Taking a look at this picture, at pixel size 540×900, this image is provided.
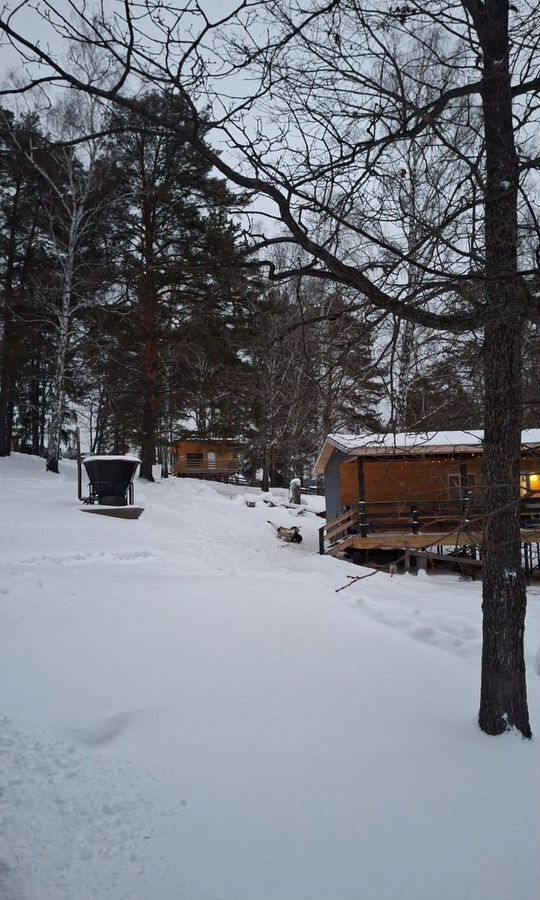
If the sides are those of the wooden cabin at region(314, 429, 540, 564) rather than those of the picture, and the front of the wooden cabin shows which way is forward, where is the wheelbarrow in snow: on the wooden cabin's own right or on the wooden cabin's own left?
on the wooden cabin's own right

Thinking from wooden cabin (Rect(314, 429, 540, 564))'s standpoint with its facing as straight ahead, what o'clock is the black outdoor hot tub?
The black outdoor hot tub is roughly at 2 o'clock from the wooden cabin.

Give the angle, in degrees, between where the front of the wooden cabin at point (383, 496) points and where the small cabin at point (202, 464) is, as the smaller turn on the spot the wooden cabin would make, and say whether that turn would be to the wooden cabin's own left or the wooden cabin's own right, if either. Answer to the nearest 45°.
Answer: approximately 135° to the wooden cabin's own right

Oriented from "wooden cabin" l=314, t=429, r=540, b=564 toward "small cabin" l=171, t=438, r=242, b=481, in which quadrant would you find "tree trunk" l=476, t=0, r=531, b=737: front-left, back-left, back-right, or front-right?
back-left

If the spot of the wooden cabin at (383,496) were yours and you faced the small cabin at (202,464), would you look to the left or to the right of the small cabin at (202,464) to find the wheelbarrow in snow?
left

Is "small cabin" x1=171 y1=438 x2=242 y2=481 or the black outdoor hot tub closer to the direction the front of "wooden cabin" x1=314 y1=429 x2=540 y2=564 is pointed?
the black outdoor hot tub

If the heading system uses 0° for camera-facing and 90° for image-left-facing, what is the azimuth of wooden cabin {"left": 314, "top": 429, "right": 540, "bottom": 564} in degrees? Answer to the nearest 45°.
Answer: approximately 0°
